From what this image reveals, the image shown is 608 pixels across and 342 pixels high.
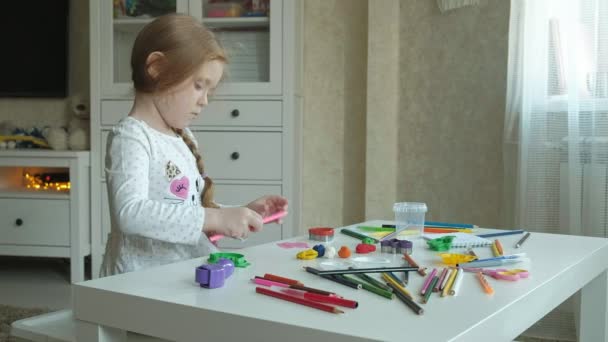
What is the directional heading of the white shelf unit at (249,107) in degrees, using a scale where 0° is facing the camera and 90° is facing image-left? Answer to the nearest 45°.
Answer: approximately 0°

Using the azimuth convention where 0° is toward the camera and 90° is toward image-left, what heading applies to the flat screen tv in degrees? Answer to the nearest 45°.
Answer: approximately 0°

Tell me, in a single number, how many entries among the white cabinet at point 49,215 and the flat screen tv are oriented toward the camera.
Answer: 2

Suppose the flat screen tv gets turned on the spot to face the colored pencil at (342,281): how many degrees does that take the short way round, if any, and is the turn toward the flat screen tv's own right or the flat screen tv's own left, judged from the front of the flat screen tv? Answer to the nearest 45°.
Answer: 0° — it already faces it

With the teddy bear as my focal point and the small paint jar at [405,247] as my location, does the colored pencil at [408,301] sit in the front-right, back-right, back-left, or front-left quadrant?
back-left

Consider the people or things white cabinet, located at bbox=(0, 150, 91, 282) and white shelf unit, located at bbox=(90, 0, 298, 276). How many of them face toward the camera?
2

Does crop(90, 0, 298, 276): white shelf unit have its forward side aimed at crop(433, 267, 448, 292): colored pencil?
yes
